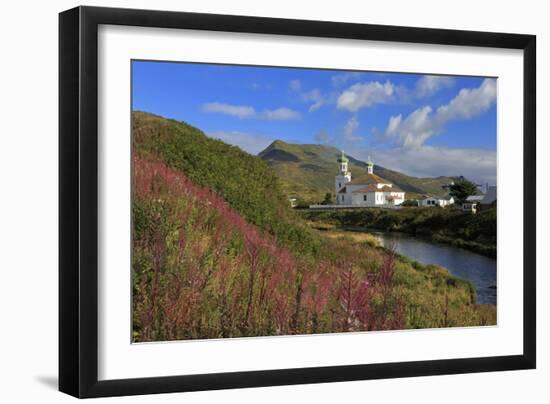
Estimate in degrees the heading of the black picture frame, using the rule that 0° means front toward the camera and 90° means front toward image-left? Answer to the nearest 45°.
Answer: approximately 315°
